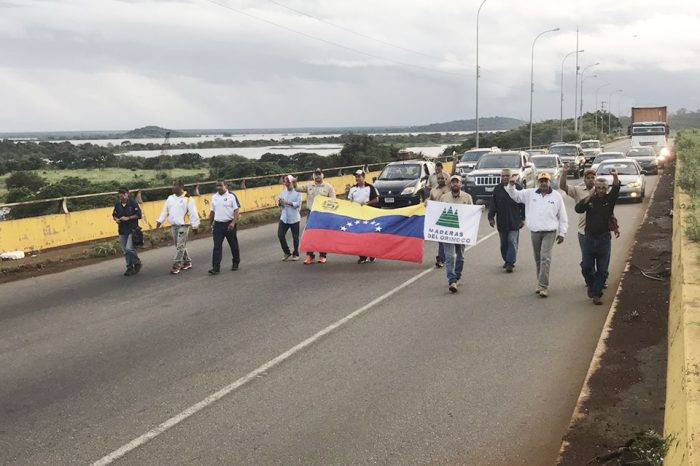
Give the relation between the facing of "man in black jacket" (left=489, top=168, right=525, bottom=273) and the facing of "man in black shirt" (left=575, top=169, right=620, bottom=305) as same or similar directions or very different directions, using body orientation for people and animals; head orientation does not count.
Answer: same or similar directions

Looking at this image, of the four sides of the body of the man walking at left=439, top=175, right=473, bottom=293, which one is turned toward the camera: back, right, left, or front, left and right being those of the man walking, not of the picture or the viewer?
front

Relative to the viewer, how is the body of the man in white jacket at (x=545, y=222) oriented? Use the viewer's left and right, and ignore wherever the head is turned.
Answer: facing the viewer

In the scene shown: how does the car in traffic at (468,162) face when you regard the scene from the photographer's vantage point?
facing the viewer and to the left of the viewer

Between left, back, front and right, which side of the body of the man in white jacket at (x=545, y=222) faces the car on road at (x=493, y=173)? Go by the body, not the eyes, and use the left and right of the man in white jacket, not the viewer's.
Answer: back

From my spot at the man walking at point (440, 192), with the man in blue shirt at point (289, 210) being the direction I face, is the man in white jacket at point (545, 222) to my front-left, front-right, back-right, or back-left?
back-left

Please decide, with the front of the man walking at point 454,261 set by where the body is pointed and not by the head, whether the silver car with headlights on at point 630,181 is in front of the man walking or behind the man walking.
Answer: behind

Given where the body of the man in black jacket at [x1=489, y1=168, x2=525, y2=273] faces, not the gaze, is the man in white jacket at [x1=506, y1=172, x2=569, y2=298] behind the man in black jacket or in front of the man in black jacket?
in front

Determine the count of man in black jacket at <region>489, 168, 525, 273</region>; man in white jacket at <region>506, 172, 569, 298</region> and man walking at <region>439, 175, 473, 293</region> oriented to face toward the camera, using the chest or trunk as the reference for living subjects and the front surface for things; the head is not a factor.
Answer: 3

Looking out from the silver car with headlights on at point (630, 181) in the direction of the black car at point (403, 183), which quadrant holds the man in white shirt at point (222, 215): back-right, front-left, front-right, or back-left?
front-left

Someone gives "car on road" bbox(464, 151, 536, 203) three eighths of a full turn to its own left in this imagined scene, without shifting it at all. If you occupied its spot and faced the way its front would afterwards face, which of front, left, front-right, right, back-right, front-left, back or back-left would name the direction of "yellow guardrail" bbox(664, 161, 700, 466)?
right

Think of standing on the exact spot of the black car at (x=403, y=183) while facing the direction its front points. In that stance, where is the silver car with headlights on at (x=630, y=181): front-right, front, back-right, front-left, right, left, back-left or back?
back-left
